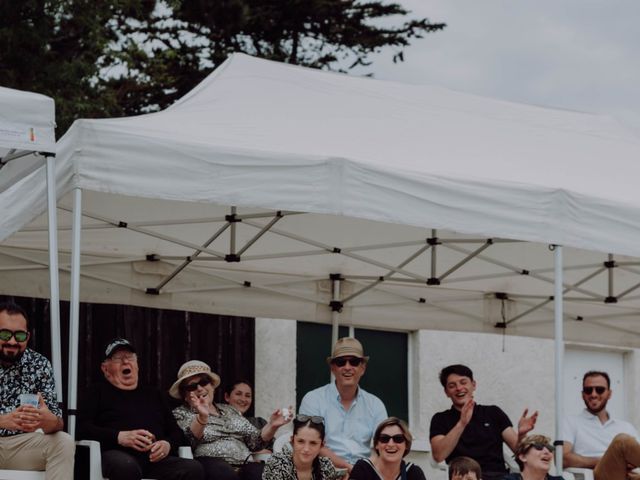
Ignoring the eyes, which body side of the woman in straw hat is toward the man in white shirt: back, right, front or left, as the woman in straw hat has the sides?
left

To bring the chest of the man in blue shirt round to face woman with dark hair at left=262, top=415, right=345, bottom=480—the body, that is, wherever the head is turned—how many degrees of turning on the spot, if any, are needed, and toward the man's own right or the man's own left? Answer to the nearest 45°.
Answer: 0° — they already face them

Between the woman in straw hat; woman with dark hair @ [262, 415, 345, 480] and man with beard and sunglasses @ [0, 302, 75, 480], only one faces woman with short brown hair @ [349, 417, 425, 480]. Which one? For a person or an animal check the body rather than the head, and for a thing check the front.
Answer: the woman in straw hat

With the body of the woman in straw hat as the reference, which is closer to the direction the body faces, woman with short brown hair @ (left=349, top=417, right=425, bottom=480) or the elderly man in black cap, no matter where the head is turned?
the woman with short brown hair

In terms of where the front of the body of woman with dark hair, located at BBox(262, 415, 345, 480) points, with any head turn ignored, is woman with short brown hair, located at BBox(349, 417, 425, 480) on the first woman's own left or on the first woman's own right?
on the first woman's own left

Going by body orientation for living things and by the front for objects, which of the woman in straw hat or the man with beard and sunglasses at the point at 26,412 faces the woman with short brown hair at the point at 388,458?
the woman in straw hat
